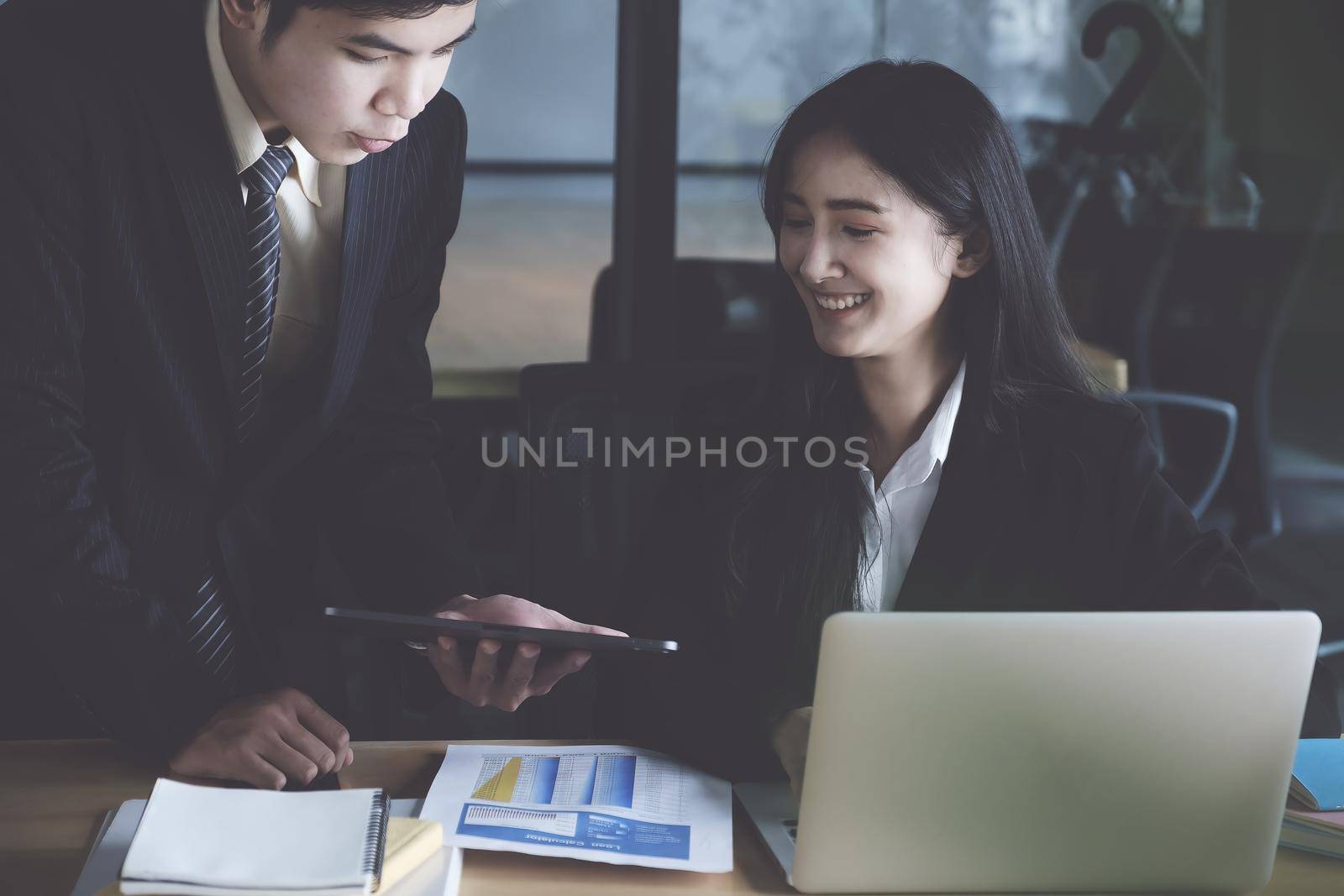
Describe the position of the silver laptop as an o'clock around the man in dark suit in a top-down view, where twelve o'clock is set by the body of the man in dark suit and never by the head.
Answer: The silver laptop is roughly at 12 o'clock from the man in dark suit.

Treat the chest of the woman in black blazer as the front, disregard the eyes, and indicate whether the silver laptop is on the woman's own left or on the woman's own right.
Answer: on the woman's own left

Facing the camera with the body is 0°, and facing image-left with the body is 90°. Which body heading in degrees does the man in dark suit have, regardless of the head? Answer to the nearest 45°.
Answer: approximately 315°

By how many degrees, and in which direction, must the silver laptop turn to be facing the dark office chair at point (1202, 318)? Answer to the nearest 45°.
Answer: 0° — it already faces it

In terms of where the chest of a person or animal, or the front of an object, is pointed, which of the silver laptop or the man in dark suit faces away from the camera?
the silver laptop

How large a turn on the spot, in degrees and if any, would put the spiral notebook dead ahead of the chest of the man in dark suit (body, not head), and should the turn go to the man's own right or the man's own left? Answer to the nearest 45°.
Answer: approximately 45° to the man's own right

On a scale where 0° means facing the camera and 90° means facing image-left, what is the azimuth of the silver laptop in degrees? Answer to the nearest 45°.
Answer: approximately 180°

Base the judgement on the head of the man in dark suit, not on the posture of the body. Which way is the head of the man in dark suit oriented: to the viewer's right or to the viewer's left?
to the viewer's right

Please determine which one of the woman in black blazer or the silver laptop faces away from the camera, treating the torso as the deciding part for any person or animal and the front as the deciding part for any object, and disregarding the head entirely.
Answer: the silver laptop
